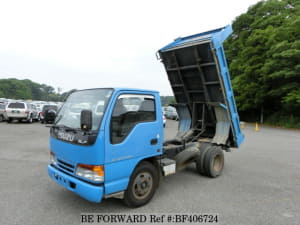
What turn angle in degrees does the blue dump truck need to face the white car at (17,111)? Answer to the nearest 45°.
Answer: approximately 90° to its right

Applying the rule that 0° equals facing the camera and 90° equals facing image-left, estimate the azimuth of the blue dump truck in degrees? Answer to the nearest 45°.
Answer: approximately 45°

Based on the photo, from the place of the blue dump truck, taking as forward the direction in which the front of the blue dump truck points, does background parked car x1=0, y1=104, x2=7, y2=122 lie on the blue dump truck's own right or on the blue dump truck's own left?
on the blue dump truck's own right
